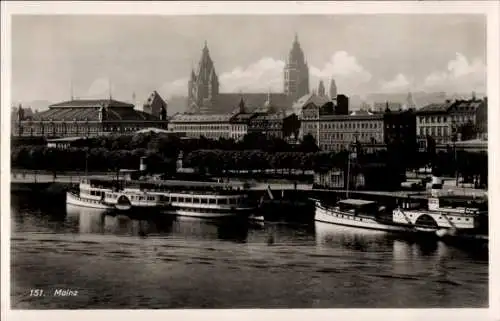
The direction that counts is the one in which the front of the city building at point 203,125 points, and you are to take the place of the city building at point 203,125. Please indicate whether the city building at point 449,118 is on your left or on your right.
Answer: on your left

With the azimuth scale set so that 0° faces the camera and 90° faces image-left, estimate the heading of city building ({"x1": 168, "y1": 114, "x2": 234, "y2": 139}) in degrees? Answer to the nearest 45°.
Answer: approximately 0°

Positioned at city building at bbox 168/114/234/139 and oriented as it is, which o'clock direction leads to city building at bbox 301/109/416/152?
city building at bbox 301/109/416/152 is roughly at 9 o'clock from city building at bbox 168/114/234/139.

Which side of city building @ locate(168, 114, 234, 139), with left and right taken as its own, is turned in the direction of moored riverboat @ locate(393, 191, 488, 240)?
left

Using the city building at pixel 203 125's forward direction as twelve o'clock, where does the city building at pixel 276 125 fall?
the city building at pixel 276 125 is roughly at 9 o'clock from the city building at pixel 203 125.

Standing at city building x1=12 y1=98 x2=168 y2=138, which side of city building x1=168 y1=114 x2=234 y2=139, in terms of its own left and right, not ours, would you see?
right
